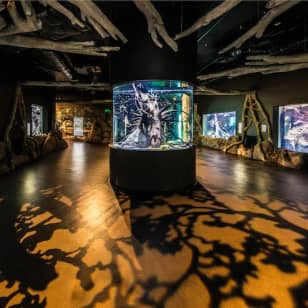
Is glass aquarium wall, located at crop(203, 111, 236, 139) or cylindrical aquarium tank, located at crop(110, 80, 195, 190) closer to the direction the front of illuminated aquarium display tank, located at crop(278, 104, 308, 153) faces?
the cylindrical aquarium tank

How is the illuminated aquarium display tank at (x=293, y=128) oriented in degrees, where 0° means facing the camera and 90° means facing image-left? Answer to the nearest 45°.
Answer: approximately 45°

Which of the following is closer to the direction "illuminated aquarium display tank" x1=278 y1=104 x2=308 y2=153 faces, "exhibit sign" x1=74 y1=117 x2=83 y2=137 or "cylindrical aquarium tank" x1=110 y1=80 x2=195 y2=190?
the cylindrical aquarium tank

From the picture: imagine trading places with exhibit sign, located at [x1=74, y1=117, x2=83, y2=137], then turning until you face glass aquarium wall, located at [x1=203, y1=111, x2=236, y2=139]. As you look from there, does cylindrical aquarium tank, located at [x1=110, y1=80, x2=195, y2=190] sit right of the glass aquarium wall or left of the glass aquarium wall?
right

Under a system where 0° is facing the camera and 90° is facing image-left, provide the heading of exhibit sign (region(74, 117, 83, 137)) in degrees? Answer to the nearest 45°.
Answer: approximately 0°

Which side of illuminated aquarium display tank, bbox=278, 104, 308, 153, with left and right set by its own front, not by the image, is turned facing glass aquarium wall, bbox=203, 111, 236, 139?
right

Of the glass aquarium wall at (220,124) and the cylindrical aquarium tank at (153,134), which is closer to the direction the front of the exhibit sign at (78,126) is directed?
the cylindrical aquarium tank

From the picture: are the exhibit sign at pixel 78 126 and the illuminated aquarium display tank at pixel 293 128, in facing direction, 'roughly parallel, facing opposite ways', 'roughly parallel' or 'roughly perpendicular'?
roughly perpendicular

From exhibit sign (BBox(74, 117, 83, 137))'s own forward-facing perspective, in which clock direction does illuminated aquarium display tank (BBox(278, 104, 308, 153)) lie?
The illuminated aquarium display tank is roughly at 11 o'clock from the exhibit sign.

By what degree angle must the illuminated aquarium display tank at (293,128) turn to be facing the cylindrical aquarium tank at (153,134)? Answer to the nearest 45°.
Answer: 0° — it already faces it
